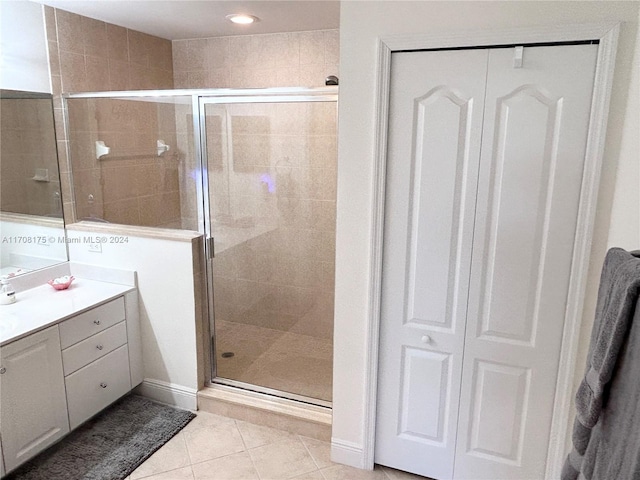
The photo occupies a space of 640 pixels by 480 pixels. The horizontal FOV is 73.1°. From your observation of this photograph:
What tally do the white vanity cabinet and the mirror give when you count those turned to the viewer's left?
0

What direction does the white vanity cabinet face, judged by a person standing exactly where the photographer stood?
facing the viewer and to the right of the viewer

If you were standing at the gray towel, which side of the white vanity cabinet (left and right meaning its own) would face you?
front
